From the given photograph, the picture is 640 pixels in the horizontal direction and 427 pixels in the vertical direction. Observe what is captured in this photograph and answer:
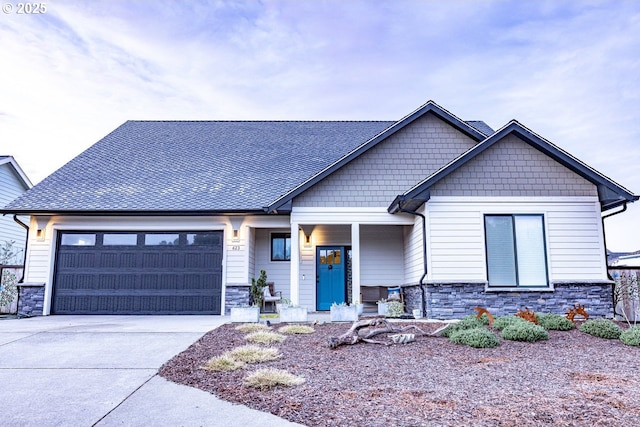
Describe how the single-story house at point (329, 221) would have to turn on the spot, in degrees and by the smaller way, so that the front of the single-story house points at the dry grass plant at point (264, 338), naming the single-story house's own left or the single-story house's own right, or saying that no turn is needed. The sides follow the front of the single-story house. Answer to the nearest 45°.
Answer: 0° — it already faces it

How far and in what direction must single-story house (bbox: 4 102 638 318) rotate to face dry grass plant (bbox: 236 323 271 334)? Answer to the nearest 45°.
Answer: approximately 45° to its right

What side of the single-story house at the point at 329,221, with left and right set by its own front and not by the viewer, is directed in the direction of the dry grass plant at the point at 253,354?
front

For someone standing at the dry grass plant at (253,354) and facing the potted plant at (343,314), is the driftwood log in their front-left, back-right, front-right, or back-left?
front-right

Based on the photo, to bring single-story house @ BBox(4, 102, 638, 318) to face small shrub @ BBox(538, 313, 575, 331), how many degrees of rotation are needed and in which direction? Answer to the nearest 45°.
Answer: approximately 45° to its left

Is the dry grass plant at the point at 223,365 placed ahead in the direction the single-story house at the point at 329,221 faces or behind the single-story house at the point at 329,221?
ahead

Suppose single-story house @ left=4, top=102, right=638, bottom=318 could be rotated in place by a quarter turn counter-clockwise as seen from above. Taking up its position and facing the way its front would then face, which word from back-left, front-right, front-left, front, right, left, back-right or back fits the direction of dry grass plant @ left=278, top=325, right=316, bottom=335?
right

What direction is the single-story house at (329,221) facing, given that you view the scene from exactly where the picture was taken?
facing the viewer

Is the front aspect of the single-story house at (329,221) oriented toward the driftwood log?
yes

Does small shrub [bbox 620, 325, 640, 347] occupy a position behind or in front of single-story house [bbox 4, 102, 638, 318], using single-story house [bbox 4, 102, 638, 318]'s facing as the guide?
in front

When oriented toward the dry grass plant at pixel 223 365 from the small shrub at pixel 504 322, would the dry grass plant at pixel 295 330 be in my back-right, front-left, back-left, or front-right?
front-right

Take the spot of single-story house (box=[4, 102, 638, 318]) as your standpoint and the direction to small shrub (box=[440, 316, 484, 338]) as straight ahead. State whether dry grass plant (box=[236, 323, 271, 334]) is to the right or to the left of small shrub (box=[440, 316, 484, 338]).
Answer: right

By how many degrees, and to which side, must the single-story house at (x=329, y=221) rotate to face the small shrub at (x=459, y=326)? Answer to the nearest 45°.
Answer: approximately 45° to its left
